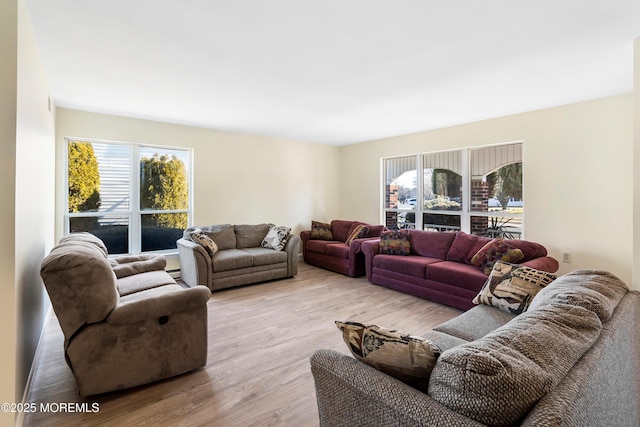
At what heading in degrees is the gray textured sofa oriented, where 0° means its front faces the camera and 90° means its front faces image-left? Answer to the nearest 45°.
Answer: approximately 135°

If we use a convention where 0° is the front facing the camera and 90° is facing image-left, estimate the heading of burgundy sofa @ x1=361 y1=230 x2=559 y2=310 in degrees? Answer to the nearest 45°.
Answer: approximately 45°

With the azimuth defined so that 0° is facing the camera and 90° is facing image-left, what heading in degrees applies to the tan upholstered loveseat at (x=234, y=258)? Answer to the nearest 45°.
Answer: approximately 315°

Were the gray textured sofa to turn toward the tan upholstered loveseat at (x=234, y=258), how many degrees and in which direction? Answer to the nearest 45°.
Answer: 0° — it already faces it
